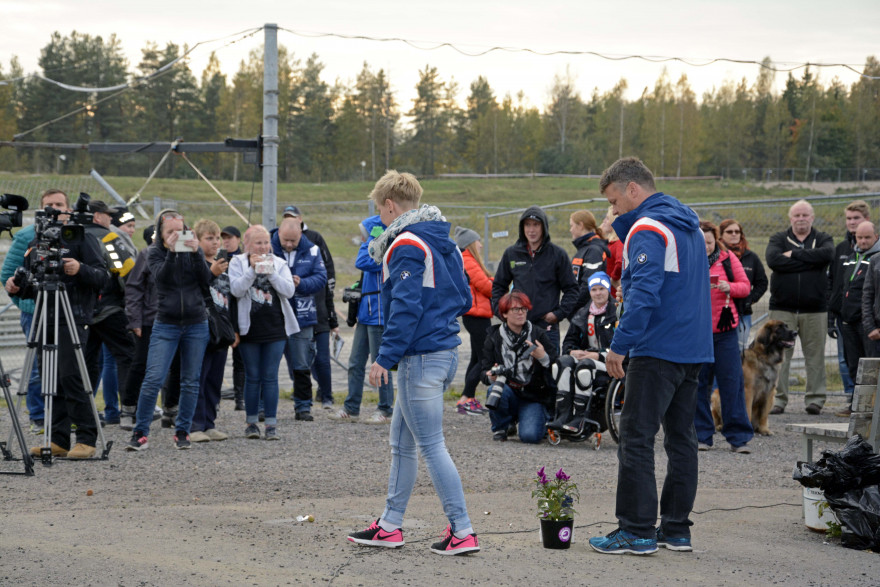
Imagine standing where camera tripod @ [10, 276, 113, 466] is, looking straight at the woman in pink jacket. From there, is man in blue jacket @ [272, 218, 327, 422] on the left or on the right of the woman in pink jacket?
left

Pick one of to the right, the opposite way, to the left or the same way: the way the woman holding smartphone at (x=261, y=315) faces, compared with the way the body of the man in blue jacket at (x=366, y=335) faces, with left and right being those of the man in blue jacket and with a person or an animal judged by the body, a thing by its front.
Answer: to the left

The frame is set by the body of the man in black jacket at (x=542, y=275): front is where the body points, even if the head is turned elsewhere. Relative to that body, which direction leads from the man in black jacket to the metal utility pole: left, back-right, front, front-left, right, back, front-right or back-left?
back-right

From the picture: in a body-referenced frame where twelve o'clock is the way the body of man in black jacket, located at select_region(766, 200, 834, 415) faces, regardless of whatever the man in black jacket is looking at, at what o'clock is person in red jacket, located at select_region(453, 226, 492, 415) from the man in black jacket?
The person in red jacket is roughly at 2 o'clock from the man in black jacket.

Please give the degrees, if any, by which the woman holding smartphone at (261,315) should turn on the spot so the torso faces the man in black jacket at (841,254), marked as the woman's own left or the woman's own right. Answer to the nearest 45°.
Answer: approximately 90° to the woman's own left
